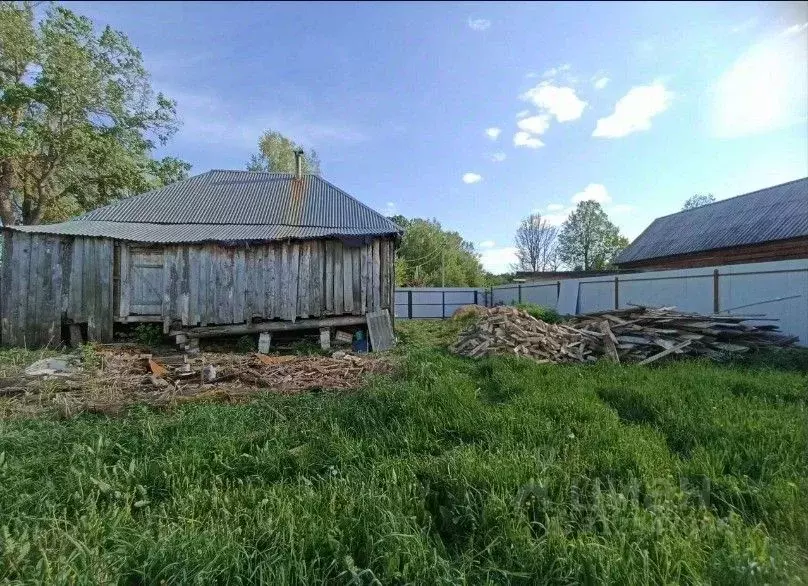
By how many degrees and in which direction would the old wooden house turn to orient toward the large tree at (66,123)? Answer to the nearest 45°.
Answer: approximately 135° to its right

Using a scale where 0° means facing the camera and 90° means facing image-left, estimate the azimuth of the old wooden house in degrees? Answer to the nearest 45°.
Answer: approximately 0°

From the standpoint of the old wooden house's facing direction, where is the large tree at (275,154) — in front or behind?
behind

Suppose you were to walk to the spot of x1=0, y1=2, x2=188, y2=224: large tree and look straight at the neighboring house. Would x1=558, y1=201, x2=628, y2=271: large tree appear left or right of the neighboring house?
left

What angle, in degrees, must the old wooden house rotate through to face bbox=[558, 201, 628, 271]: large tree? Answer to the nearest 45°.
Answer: approximately 135° to its left

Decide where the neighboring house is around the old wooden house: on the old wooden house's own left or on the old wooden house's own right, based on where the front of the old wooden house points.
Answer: on the old wooden house's own left
